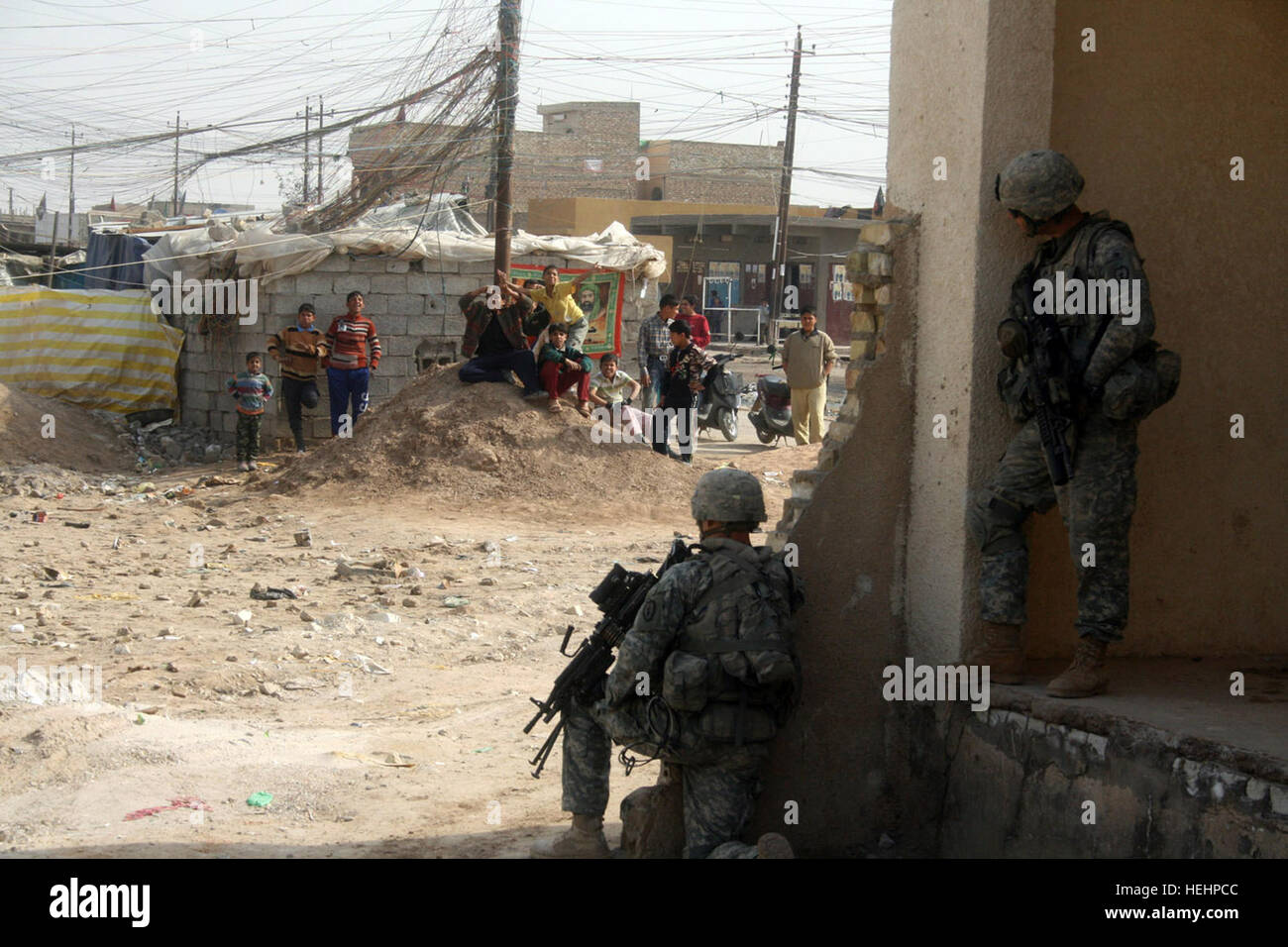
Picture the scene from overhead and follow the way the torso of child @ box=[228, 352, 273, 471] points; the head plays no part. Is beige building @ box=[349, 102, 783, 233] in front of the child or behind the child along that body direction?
behind

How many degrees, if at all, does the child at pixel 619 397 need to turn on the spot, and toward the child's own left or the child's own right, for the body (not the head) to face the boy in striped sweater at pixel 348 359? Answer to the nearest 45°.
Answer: approximately 90° to the child's own right

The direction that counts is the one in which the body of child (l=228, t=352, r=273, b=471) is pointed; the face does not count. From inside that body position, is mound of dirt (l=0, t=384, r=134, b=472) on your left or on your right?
on your right

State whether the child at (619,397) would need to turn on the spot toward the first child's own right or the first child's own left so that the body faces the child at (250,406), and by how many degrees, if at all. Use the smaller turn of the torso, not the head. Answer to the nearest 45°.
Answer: approximately 90° to the first child's own right
